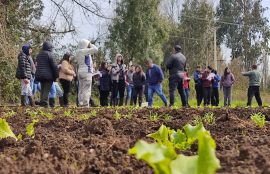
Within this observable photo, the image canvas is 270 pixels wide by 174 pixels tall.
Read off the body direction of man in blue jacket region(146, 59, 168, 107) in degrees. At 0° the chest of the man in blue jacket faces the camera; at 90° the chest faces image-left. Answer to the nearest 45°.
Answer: approximately 45°

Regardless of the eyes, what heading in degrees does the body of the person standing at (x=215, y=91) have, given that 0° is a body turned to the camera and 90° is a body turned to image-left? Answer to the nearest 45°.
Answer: approximately 90°

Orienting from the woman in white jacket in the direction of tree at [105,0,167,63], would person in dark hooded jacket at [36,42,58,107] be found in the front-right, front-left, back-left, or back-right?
back-left

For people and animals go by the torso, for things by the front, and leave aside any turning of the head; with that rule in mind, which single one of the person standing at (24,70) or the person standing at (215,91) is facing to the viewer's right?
the person standing at (24,70)

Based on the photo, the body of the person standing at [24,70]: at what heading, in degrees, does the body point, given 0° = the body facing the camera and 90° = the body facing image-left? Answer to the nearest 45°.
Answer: approximately 270°

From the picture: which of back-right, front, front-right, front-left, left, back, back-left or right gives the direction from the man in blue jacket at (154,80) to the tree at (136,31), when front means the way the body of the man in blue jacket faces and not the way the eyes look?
back-right

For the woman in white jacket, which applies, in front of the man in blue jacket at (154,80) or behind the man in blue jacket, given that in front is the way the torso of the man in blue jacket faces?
in front

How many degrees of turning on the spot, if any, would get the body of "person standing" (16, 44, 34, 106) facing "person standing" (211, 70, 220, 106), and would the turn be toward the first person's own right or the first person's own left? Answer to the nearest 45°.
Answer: approximately 45° to the first person's own left
